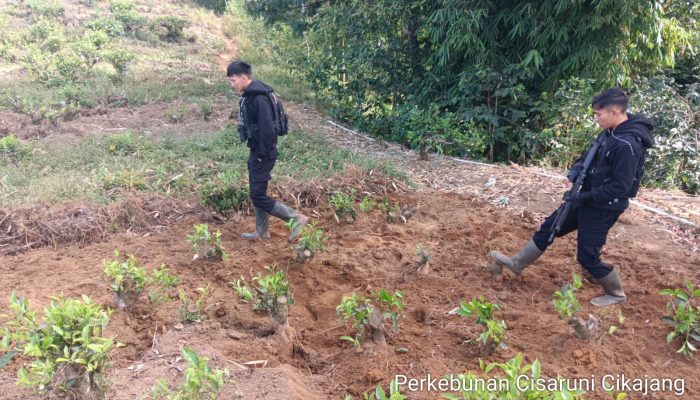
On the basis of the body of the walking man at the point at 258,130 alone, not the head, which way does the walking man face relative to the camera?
to the viewer's left

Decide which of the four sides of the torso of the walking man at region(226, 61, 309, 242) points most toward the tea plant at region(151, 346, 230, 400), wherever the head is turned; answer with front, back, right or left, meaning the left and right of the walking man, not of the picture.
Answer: left

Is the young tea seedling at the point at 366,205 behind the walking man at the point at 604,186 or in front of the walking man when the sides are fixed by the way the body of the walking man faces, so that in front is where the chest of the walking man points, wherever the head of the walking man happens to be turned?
in front

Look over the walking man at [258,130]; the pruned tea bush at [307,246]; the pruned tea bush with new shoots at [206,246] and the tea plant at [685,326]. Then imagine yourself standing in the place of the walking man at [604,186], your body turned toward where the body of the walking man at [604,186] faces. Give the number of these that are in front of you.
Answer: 3

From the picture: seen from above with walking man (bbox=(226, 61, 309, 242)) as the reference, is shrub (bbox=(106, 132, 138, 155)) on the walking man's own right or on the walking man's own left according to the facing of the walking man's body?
on the walking man's own right

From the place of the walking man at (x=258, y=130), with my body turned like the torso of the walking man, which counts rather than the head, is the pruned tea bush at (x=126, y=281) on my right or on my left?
on my left

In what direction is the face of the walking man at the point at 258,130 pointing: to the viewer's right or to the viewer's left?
to the viewer's left

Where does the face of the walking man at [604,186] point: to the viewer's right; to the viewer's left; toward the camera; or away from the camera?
to the viewer's left

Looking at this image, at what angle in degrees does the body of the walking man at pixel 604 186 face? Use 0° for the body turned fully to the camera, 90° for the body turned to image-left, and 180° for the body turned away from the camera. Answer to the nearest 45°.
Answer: approximately 90°
